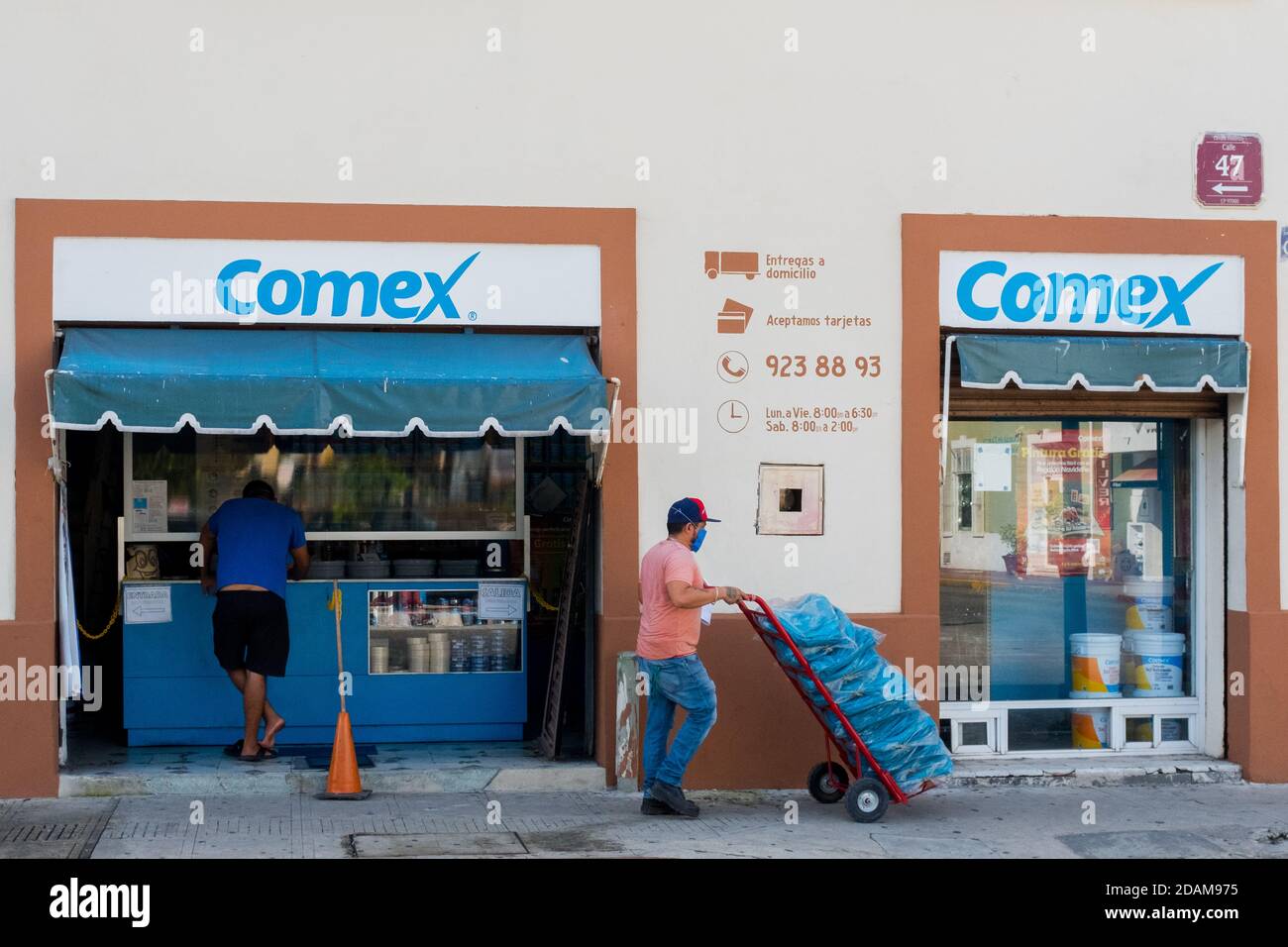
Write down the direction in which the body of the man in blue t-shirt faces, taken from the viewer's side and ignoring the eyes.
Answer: away from the camera

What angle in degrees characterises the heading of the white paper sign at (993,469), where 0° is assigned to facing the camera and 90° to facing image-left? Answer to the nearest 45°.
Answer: approximately 0°

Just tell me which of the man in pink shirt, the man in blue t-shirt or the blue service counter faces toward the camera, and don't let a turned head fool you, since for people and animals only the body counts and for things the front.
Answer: the blue service counter

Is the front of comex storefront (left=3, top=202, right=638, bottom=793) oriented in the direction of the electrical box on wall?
no

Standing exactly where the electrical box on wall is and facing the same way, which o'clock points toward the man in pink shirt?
The man in pink shirt is roughly at 1 o'clock from the electrical box on wall.

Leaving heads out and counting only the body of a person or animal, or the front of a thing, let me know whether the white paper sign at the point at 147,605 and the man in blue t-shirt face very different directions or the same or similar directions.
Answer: very different directions

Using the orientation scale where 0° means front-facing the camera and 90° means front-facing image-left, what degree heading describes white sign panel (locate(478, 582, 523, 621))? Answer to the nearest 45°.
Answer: approximately 0°

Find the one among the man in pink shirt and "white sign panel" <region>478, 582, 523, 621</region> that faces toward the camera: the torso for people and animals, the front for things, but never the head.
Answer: the white sign panel

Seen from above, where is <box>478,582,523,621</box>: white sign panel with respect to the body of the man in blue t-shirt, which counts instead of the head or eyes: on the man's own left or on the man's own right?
on the man's own right

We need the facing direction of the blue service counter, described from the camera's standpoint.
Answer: facing the viewer

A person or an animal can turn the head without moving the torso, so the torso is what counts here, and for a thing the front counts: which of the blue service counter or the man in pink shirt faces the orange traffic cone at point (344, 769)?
the blue service counter

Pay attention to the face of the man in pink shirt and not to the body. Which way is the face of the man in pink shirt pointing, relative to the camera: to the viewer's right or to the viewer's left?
to the viewer's right

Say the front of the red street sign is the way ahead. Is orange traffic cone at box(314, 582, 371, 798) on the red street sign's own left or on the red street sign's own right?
on the red street sign's own right

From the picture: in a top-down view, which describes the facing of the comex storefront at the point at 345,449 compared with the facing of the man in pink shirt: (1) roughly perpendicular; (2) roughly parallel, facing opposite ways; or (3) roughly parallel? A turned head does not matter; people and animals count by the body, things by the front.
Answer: roughly perpendicular

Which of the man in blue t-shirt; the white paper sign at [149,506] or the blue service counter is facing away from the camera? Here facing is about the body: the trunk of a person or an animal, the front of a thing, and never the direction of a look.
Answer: the man in blue t-shirt

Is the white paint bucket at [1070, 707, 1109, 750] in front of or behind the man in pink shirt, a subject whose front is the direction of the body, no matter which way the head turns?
in front

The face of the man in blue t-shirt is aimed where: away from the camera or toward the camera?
away from the camera
